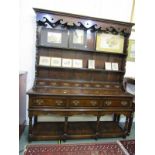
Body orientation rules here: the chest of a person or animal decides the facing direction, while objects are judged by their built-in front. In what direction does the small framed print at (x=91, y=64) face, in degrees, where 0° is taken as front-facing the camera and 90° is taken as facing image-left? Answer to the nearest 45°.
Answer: approximately 0°

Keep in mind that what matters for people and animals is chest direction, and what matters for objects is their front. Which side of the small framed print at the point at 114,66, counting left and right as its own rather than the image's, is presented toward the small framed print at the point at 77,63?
right

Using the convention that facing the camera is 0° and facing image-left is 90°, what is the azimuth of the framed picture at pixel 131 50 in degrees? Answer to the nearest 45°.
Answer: approximately 0°

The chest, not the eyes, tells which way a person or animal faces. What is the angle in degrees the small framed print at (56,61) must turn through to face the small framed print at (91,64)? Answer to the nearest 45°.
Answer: approximately 90° to its left

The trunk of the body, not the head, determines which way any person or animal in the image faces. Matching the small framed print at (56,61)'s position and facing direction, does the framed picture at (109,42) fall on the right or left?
on its left
